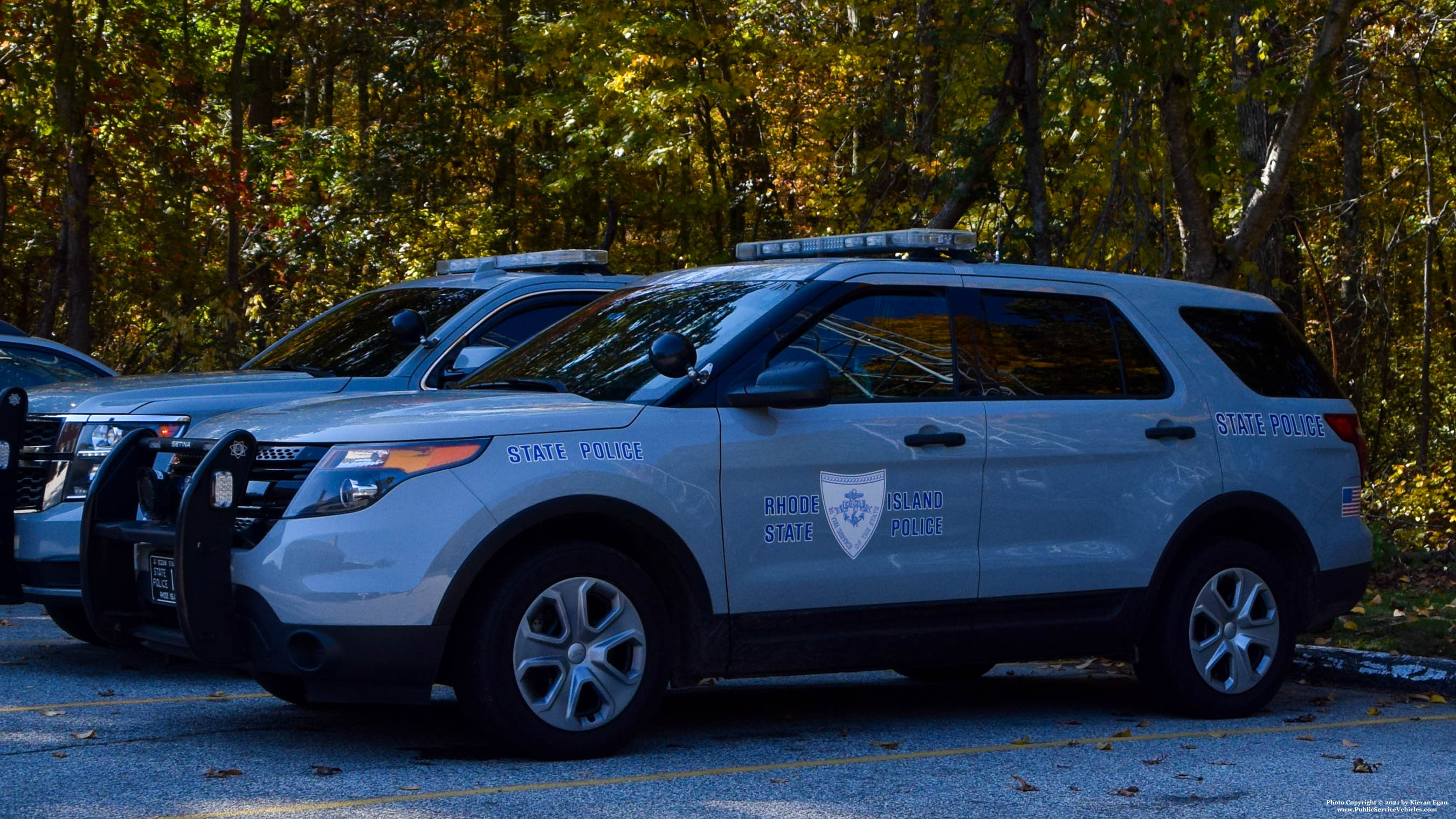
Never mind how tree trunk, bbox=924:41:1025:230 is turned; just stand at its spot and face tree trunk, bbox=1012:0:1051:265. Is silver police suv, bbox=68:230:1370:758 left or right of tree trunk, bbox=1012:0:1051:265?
right

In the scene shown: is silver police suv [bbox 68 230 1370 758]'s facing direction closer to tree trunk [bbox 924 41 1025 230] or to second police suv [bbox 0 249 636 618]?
the second police suv

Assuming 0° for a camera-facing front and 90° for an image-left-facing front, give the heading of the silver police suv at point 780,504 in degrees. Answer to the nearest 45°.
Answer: approximately 45°

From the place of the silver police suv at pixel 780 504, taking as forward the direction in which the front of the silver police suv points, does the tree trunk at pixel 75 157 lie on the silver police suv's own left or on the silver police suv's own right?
on the silver police suv's own right

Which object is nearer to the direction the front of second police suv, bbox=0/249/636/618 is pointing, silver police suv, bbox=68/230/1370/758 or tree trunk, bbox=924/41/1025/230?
the silver police suv

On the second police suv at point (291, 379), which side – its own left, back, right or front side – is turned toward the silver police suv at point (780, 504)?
left

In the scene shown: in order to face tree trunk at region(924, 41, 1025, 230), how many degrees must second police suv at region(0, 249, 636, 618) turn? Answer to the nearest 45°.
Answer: approximately 180°

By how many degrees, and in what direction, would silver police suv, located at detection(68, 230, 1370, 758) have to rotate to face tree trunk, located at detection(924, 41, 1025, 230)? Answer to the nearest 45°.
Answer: approximately 135° to its right

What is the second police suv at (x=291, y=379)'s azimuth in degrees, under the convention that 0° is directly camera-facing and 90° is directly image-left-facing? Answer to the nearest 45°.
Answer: approximately 45°

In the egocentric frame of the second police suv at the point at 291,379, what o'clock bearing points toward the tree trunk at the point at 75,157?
The tree trunk is roughly at 4 o'clock from the second police suv.
